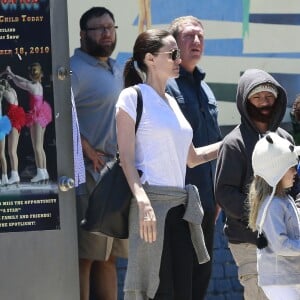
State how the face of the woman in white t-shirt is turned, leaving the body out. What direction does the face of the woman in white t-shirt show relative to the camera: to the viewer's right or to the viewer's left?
to the viewer's right

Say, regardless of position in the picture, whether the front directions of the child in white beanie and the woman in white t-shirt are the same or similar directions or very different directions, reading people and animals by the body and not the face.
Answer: same or similar directions

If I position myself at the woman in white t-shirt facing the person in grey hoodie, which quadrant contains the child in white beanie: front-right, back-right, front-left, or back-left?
front-right

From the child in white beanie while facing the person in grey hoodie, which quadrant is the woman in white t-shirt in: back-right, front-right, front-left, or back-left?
front-left

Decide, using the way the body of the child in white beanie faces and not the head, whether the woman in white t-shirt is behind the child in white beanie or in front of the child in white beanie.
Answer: behind

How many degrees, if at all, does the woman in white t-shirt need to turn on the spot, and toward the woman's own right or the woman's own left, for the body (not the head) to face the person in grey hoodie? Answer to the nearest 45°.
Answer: approximately 45° to the woman's own left

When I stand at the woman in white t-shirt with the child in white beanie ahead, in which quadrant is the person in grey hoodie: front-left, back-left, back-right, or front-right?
front-left

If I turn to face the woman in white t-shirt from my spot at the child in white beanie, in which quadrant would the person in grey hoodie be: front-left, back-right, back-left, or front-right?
front-right

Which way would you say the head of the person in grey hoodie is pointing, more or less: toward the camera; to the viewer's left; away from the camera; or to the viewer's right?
toward the camera

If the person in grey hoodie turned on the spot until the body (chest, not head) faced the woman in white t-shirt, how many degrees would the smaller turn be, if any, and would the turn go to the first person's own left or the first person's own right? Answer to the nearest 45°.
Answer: approximately 90° to the first person's own right

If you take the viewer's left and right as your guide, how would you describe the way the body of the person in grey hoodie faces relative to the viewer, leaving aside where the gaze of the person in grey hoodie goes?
facing the viewer and to the right of the viewer
